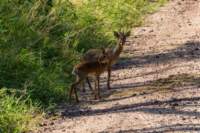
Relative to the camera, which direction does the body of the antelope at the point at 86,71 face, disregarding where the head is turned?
to the viewer's right

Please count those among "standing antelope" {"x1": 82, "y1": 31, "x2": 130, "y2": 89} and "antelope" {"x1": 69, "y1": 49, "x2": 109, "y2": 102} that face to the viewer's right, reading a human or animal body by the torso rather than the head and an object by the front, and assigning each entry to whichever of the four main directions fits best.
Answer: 2

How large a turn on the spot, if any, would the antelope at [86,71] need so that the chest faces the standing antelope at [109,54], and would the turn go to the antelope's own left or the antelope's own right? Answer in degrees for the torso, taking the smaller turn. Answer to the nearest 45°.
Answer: approximately 45° to the antelope's own left

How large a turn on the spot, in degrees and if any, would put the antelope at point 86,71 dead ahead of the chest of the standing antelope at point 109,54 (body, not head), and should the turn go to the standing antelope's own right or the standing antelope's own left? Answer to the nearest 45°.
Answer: approximately 135° to the standing antelope's own right

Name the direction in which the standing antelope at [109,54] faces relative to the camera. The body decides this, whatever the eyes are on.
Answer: to the viewer's right
